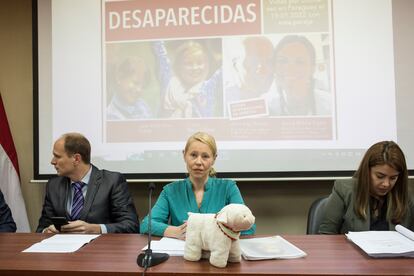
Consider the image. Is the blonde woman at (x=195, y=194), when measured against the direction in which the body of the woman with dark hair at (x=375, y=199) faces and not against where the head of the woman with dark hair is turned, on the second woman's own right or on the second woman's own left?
on the second woman's own right

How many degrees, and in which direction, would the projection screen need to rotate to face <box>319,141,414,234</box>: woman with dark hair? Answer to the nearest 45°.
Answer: approximately 45° to its left

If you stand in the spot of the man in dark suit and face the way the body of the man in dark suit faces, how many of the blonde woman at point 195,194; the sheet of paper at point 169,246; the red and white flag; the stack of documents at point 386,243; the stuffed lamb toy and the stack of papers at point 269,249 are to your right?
1

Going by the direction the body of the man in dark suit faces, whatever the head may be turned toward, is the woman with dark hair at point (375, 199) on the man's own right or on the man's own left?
on the man's own left

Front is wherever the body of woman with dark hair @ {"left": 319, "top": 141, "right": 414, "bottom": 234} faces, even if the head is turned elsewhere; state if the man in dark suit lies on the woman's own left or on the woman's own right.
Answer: on the woman's own right

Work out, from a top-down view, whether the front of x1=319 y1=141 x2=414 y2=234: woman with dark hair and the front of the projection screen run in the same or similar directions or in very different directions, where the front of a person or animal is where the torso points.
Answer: same or similar directions

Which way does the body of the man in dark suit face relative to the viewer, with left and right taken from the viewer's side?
facing the viewer and to the left of the viewer

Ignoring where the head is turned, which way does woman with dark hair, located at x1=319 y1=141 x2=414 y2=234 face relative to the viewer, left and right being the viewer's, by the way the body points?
facing the viewer and to the right of the viewer

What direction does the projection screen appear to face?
toward the camera

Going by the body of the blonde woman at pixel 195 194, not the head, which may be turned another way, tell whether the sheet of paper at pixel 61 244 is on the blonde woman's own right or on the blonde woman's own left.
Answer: on the blonde woman's own right

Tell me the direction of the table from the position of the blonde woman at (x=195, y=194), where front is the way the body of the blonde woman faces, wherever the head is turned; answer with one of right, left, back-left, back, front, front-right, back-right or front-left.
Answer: front

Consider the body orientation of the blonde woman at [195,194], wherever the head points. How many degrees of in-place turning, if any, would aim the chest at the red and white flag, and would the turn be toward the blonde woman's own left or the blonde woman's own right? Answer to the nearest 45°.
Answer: approximately 135° to the blonde woman's own right

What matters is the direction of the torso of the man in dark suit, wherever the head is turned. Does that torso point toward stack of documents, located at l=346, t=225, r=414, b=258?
no

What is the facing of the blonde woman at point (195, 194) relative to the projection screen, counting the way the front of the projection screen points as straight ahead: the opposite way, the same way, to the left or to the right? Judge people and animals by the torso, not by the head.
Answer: the same way

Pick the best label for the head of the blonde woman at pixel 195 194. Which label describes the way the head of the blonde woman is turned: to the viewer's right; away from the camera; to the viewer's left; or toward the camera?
toward the camera

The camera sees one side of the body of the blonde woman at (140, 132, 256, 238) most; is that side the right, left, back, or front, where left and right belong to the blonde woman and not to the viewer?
front

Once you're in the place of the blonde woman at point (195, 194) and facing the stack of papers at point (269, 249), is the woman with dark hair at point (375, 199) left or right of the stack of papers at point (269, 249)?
left
